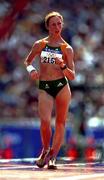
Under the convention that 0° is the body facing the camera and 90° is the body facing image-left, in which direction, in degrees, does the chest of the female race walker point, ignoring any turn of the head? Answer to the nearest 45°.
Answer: approximately 0°
